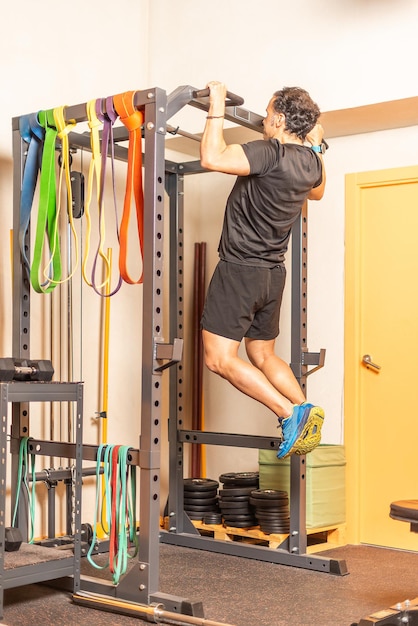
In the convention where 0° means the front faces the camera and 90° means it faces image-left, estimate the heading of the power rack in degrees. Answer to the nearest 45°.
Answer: approximately 315°

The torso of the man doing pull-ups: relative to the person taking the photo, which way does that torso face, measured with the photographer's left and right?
facing away from the viewer and to the left of the viewer

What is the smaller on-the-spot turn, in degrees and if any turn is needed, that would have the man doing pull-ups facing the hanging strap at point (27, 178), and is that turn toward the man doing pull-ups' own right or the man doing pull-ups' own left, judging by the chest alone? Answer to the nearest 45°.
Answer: approximately 45° to the man doing pull-ups' own left

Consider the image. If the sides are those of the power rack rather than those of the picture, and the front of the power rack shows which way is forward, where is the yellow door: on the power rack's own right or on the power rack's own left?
on the power rack's own left
